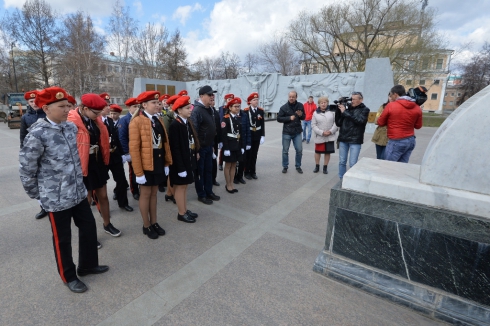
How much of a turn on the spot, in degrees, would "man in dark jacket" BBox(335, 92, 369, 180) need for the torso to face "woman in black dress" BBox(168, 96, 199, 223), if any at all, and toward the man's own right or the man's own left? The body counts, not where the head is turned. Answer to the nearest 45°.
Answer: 0° — they already face them

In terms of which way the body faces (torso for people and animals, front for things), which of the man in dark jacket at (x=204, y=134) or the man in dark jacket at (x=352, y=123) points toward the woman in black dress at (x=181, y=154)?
the man in dark jacket at (x=352, y=123)

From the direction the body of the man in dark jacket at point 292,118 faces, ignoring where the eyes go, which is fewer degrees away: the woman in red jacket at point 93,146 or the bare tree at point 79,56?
the woman in red jacket

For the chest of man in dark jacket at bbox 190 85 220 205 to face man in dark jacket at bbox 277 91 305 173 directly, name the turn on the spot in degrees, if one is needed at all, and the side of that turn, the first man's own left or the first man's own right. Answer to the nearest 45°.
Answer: approximately 45° to the first man's own left

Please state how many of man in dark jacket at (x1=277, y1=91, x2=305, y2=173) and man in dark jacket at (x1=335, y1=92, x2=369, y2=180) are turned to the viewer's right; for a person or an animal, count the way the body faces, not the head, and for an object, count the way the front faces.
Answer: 0

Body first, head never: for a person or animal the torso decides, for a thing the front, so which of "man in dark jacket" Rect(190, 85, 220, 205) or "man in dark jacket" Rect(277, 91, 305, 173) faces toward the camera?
"man in dark jacket" Rect(277, 91, 305, 173)

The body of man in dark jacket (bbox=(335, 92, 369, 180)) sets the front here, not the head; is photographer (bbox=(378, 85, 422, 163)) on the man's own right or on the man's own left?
on the man's own left

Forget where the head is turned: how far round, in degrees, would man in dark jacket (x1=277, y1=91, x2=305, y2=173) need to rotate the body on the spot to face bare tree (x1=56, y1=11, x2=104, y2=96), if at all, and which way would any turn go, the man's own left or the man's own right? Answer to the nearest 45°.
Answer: approximately 135° to the man's own right

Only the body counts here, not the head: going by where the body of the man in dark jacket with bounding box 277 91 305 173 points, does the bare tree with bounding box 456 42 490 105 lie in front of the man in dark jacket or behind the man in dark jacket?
behind

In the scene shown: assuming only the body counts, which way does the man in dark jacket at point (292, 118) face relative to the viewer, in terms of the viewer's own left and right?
facing the viewer

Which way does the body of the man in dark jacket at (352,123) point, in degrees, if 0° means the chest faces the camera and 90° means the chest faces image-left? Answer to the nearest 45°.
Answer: approximately 45°
